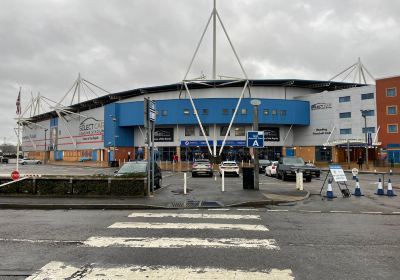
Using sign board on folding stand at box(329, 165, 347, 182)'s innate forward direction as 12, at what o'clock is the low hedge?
The low hedge is roughly at 2 o'clock from the sign board on folding stand.

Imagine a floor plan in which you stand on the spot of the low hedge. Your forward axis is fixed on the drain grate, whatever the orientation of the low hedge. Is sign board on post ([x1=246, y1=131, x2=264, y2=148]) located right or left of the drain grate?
left

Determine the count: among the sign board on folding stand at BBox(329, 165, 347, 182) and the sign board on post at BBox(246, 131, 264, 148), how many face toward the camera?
2

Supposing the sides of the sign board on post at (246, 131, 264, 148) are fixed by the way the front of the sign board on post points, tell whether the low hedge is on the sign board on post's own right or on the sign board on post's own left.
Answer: on the sign board on post's own right

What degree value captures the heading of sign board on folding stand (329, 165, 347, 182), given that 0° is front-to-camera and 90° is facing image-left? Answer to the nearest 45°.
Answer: approximately 0°

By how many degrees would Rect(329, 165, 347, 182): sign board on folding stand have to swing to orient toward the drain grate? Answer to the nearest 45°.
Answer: approximately 45° to its right

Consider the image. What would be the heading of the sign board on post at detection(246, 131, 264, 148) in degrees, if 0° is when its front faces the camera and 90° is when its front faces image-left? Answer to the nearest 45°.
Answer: approximately 0°

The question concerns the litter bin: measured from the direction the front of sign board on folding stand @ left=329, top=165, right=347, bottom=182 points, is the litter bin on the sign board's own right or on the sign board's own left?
on the sign board's own right
